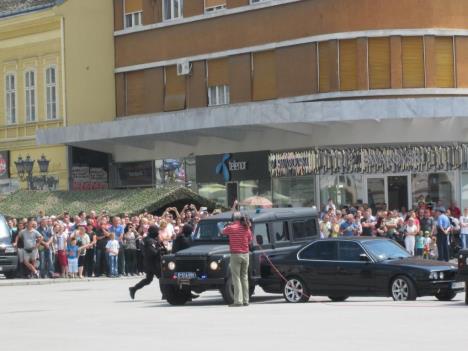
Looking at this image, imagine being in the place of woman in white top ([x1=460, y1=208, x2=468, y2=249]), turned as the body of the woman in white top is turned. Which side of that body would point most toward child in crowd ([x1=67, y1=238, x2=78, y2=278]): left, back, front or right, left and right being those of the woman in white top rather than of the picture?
right

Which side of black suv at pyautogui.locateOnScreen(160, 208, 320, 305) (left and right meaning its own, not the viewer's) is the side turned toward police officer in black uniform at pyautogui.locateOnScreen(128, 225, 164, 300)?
right

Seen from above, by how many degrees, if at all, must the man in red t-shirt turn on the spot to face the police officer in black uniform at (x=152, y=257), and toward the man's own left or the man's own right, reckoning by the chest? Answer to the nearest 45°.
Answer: approximately 45° to the man's own left

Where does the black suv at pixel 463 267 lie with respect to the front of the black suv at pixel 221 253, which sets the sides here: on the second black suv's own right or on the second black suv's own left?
on the second black suv's own left

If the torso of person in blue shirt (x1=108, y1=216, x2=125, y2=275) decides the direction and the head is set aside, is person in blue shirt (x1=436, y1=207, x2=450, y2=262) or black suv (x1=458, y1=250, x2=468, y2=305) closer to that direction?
the black suv

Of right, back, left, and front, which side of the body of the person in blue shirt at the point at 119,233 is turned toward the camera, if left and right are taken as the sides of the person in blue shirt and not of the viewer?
front

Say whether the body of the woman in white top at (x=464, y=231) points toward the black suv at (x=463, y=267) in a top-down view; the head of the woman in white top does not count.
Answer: yes

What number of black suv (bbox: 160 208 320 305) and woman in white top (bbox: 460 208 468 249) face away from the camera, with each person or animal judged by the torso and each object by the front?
0

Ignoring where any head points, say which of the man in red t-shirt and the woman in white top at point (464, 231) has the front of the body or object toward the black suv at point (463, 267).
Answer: the woman in white top

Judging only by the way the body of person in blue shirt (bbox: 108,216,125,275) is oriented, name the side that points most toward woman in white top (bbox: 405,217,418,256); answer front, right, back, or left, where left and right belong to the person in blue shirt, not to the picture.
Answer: left

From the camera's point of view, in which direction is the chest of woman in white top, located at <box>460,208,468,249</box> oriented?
toward the camera

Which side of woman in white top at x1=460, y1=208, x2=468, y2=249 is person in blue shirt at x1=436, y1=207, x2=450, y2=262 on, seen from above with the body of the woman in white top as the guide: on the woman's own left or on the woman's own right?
on the woman's own right

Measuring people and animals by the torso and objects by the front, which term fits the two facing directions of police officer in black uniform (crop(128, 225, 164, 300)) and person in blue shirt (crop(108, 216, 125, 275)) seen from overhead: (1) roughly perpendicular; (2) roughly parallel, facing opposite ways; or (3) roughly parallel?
roughly perpendicular
